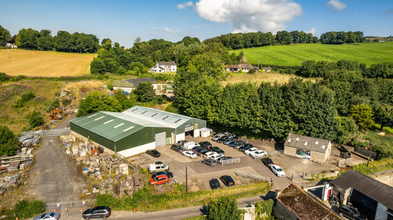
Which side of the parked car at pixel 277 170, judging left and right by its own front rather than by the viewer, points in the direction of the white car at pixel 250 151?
back

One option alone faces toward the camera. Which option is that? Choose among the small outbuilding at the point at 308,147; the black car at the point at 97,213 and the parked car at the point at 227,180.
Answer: the small outbuilding

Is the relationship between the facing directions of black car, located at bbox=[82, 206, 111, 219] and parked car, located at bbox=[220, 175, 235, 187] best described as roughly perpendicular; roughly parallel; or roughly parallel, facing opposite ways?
roughly perpendicular

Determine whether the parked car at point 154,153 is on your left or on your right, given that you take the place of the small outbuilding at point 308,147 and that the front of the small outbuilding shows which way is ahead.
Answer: on your right

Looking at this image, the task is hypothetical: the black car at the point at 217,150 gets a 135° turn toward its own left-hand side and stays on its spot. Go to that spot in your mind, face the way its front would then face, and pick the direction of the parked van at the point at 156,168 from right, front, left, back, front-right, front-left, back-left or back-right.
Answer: back-left

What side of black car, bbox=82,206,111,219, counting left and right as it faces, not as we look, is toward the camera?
left

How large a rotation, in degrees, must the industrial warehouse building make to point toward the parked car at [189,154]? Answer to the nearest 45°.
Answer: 0° — it already faces it

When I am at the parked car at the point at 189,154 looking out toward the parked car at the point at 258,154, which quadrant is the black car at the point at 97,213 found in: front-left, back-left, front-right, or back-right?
back-right
